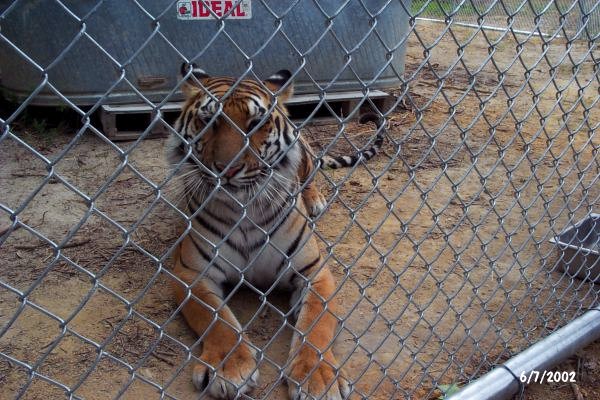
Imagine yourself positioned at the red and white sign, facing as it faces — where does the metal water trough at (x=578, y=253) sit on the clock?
The metal water trough is roughly at 11 o'clock from the red and white sign.

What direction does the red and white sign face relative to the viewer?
toward the camera

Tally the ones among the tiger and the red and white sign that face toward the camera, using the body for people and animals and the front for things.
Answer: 2

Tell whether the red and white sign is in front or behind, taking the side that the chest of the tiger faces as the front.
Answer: behind

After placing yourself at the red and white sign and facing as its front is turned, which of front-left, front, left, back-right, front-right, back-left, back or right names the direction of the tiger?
front

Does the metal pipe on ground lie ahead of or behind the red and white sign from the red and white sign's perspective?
ahead

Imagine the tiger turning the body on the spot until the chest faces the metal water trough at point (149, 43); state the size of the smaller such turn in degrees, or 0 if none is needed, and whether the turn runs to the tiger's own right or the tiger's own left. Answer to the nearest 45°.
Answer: approximately 180°

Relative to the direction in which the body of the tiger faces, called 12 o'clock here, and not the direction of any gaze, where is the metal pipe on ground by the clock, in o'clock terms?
The metal pipe on ground is roughly at 10 o'clock from the tiger.

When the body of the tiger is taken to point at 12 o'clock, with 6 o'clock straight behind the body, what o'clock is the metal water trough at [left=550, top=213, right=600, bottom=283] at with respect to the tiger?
The metal water trough is roughly at 9 o'clock from the tiger.
